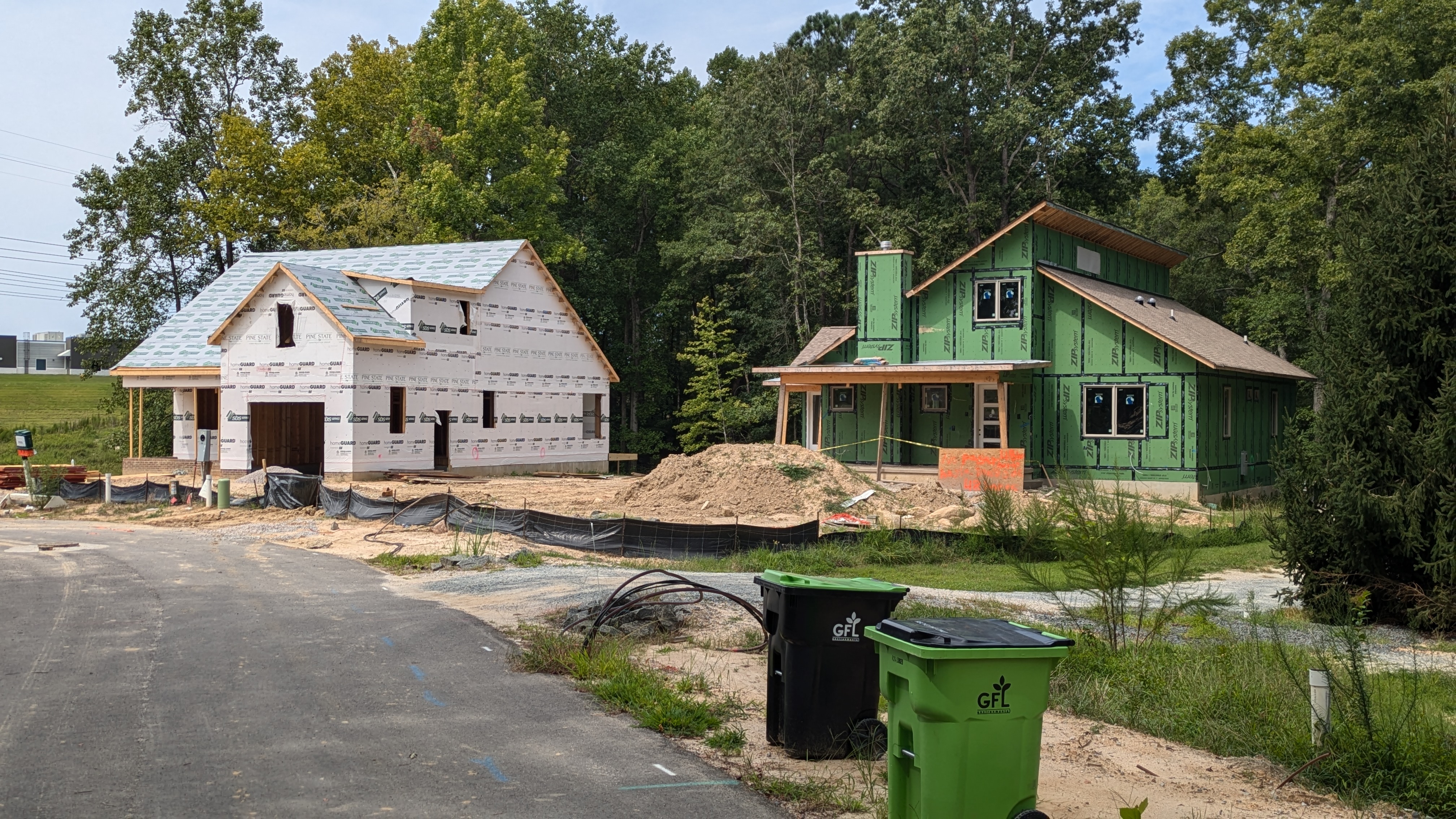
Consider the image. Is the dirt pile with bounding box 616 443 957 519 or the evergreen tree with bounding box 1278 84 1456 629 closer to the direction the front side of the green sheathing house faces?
the dirt pile

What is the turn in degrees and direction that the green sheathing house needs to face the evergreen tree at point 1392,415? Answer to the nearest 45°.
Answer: approximately 45° to its left

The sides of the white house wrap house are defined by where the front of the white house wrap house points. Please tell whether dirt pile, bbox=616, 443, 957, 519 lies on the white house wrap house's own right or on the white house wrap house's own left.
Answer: on the white house wrap house's own left

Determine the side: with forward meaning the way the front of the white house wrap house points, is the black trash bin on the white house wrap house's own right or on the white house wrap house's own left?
on the white house wrap house's own left

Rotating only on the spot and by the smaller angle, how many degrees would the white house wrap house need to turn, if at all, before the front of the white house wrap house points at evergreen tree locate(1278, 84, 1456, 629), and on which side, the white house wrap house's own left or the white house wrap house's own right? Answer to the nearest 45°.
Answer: approximately 45° to the white house wrap house's own left

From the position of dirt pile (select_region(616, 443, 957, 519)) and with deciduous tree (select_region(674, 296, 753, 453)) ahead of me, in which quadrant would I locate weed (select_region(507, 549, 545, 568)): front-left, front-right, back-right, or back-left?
back-left

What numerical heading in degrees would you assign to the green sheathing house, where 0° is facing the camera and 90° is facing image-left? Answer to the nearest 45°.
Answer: approximately 45°

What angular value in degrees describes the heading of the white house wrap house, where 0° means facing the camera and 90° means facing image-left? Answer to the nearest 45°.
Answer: approximately 45°

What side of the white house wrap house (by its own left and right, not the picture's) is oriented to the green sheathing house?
left
